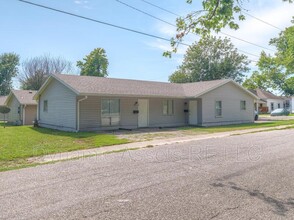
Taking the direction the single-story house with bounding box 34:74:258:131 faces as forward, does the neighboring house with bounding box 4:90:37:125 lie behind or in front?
behind
